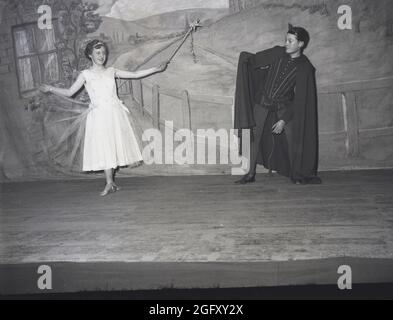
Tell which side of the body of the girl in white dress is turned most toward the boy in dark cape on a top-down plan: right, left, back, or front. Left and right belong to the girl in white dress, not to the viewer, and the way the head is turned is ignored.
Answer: left

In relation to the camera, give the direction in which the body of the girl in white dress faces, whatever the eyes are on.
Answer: toward the camera
